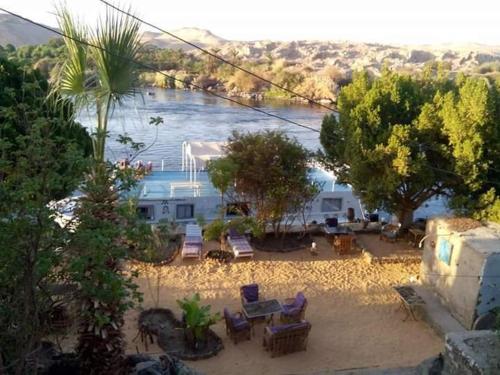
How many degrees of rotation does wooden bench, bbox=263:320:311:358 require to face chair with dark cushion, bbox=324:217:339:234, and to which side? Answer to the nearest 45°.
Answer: approximately 45° to its right

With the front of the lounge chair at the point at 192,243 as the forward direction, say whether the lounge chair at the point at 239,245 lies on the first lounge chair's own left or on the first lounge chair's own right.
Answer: on the first lounge chair's own left

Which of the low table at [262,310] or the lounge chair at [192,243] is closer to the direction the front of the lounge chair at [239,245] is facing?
the low table

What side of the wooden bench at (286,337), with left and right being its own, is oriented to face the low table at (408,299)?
right

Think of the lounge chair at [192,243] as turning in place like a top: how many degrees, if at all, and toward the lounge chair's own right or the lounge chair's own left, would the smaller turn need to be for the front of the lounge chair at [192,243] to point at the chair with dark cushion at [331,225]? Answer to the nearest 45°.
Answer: approximately 90° to the lounge chair's own left

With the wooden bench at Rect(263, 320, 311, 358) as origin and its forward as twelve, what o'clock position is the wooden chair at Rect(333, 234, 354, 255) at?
the wooden chair at Rect(333, 234, 354, 255) is roughly at 2 o'clock from the wooden bench at Rect(263, 320, 311, 358).

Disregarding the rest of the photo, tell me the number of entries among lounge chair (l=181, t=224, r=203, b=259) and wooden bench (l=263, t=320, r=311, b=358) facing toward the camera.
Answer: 1

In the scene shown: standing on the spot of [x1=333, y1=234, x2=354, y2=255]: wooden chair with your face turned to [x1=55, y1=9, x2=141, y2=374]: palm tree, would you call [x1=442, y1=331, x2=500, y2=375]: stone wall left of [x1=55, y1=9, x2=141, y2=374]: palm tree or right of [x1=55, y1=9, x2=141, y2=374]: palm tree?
left

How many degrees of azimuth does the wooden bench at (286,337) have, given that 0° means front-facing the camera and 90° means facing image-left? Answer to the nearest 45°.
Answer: approximately 135°

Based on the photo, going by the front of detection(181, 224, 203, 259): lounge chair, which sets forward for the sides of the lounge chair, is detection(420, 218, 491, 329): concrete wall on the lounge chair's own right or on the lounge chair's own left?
on the lounge chair's own left

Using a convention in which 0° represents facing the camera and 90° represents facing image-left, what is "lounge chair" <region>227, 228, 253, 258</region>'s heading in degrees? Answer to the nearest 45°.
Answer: approximately 315°

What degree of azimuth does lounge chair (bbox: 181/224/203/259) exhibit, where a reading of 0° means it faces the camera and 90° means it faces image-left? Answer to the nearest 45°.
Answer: approximately 0°

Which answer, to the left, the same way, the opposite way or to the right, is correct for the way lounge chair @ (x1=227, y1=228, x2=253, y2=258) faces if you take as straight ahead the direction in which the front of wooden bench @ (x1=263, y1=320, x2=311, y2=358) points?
the opposite way

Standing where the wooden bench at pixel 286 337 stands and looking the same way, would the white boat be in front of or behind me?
in front
